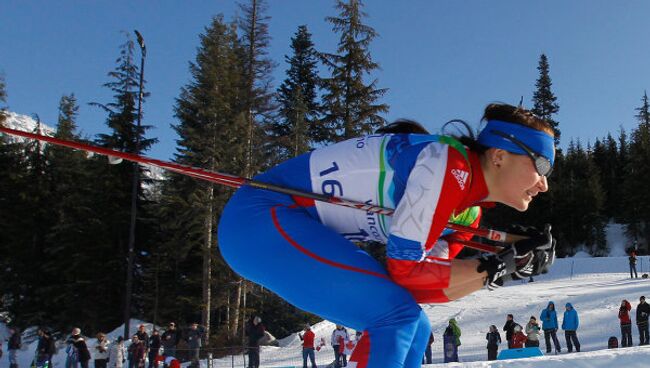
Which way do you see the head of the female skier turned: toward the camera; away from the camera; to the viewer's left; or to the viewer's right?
to the viewer's right

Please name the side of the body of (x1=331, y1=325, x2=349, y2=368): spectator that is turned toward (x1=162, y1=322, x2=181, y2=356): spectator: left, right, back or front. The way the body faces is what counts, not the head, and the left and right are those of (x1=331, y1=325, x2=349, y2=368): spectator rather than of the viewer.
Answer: right

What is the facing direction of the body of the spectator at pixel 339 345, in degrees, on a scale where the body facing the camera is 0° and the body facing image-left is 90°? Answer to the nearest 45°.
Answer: approximately 0°

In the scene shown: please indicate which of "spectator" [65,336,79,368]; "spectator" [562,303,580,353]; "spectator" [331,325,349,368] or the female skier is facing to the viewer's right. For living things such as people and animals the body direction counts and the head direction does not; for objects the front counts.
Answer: the female skier

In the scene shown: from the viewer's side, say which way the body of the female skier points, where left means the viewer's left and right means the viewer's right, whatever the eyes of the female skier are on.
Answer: facing to the right of the viewer

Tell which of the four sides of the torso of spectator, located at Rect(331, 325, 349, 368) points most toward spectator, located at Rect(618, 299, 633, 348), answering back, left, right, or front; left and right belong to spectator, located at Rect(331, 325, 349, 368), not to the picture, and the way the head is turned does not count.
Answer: left

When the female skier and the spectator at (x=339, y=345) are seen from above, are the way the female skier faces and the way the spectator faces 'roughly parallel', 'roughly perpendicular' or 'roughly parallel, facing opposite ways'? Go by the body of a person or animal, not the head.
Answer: roughly perpendicular

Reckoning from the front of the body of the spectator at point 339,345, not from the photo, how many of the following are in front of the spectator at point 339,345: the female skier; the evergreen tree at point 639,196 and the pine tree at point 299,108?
1
